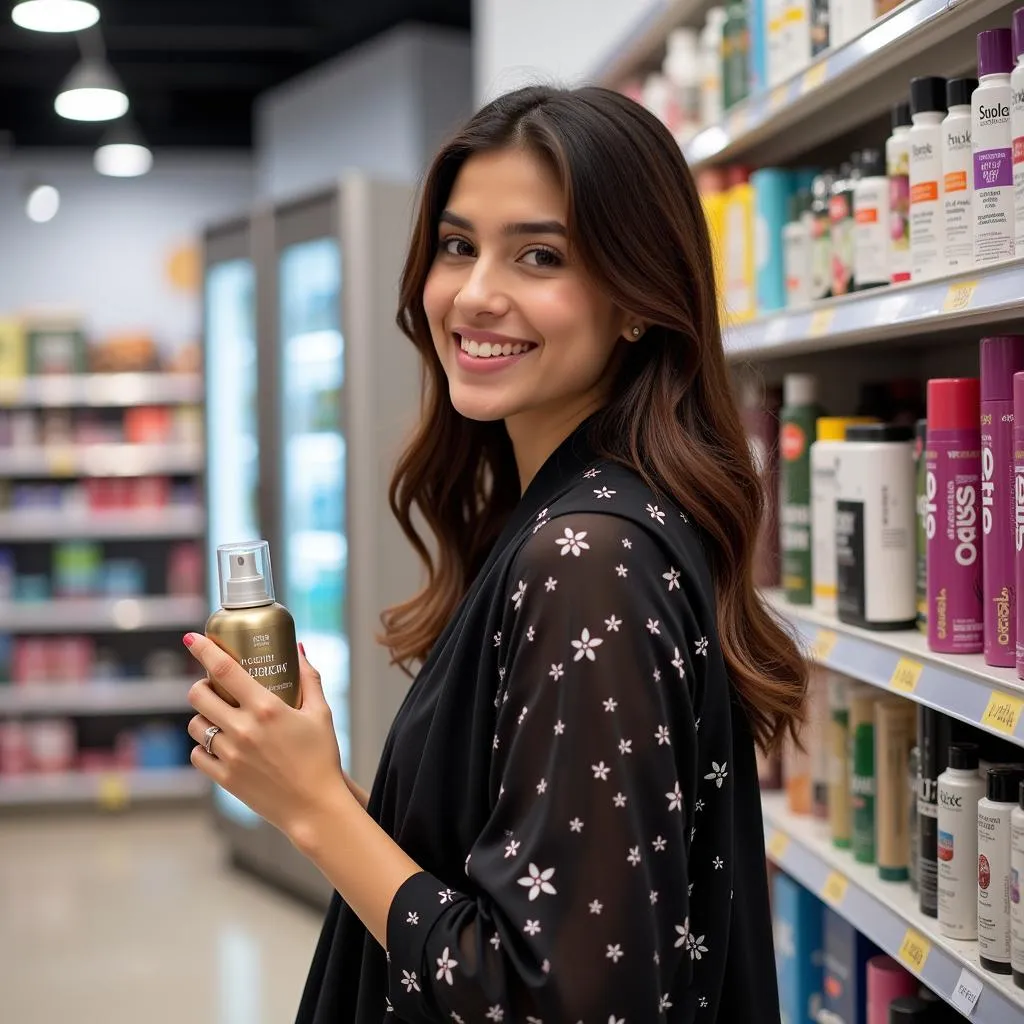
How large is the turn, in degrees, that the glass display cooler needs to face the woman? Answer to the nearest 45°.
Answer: approximately 45° to its left

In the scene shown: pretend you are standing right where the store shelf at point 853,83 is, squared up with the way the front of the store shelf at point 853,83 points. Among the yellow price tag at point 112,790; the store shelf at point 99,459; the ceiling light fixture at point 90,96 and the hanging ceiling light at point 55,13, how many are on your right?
4

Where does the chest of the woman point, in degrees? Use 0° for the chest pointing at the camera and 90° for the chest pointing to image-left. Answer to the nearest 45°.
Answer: approximately 90°

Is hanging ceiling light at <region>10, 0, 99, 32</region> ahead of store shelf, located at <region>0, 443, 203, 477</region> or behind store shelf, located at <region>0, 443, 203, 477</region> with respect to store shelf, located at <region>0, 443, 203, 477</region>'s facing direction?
ahead

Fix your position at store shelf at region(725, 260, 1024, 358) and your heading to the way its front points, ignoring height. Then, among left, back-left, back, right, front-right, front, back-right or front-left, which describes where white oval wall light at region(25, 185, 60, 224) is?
right

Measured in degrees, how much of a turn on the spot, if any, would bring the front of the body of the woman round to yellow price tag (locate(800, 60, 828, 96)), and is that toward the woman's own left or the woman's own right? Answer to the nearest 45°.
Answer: approximately 135° to the woman's own right

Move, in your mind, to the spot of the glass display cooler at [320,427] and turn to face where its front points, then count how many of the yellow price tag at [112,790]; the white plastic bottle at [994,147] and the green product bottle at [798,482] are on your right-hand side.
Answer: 1
